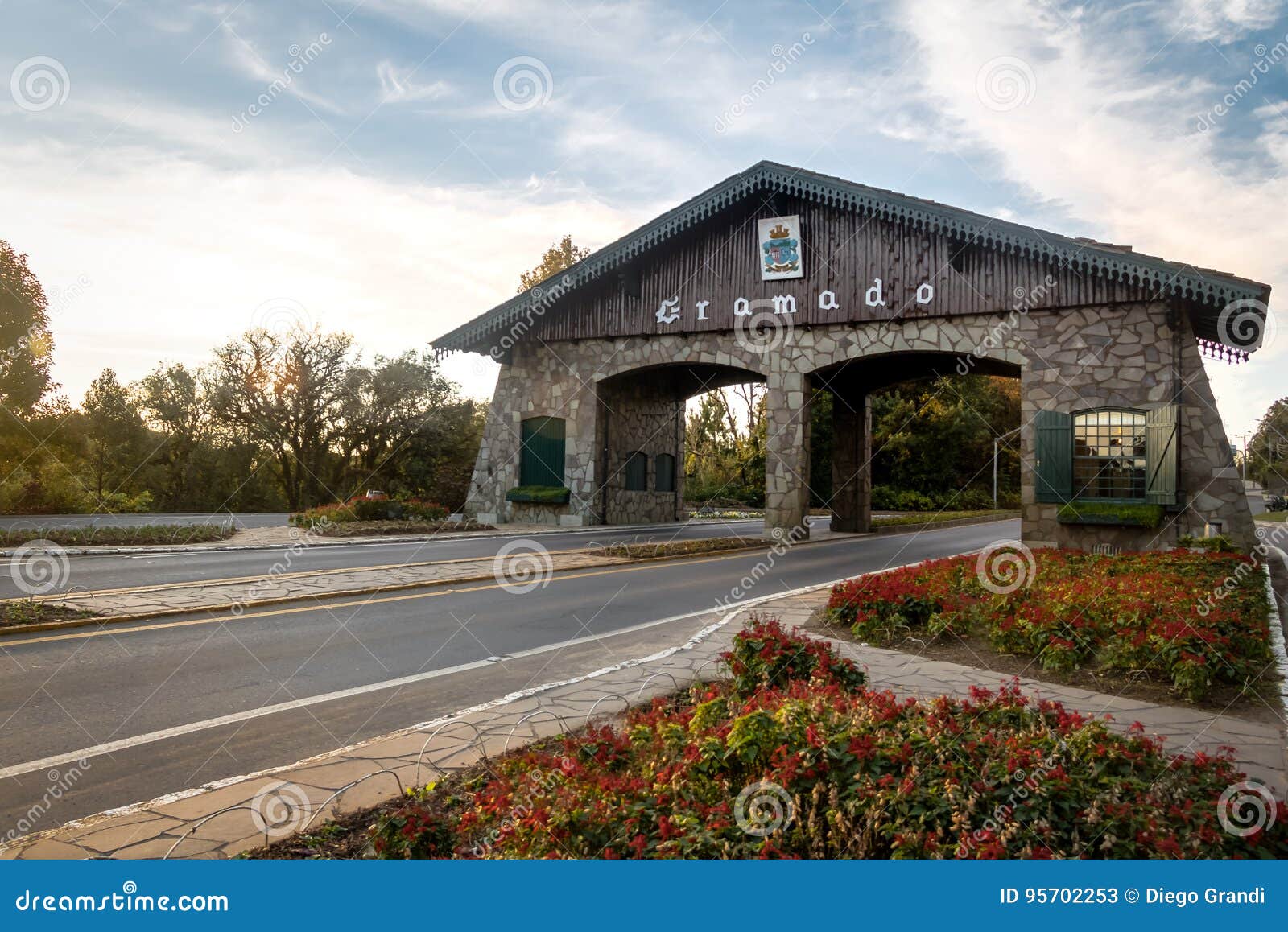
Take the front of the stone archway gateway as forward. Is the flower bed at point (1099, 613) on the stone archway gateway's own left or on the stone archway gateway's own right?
on the stone archway gateway's own left

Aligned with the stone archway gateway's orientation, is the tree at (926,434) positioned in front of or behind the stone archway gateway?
behind

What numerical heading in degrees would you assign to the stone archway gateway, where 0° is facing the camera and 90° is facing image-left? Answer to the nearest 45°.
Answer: approximately 45°

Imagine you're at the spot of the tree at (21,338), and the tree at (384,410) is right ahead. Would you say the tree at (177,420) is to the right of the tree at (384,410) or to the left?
left

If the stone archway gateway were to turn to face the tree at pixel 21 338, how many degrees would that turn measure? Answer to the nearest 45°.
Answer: approximately 45° to its right

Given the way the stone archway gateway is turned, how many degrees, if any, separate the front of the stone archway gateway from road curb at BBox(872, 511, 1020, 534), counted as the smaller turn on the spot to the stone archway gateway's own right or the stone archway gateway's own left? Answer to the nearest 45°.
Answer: approximately 135° to the stone archway gateway's own right

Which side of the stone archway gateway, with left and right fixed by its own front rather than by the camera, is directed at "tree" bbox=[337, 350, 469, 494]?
right

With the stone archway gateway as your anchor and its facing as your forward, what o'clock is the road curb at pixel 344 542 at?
The road curb is roughly at 1 o'clock from the stone archway gateway.
